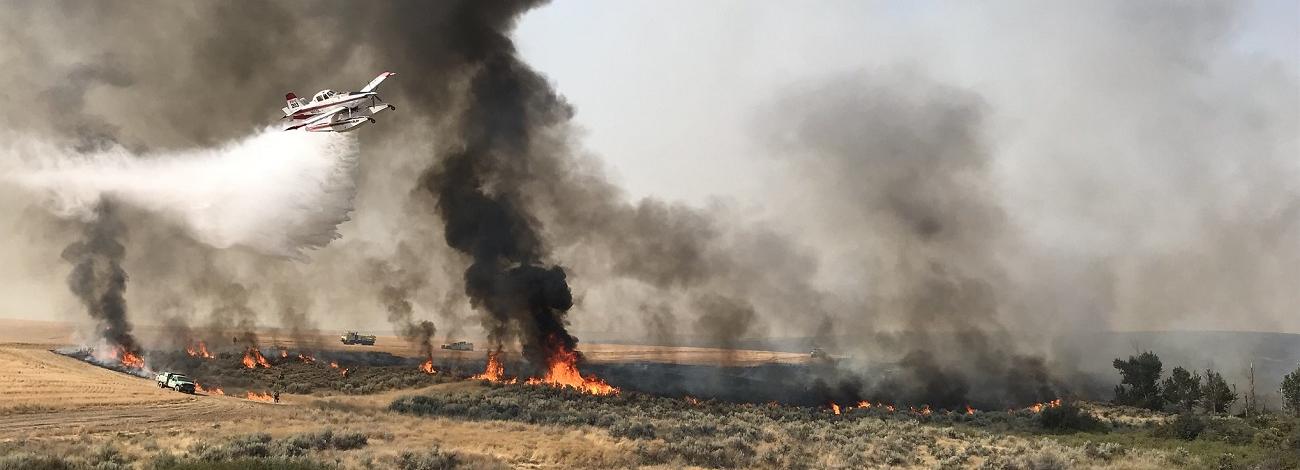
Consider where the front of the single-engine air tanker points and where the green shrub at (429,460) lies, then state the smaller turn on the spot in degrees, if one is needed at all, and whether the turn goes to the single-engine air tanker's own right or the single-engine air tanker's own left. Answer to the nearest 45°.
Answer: approximately 45° to the single-engine air tanker's own right

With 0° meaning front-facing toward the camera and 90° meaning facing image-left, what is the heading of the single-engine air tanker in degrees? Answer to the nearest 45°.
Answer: approximately 315°

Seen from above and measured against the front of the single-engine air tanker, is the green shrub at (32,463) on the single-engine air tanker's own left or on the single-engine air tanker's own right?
on the single-engine air tanker's own right
